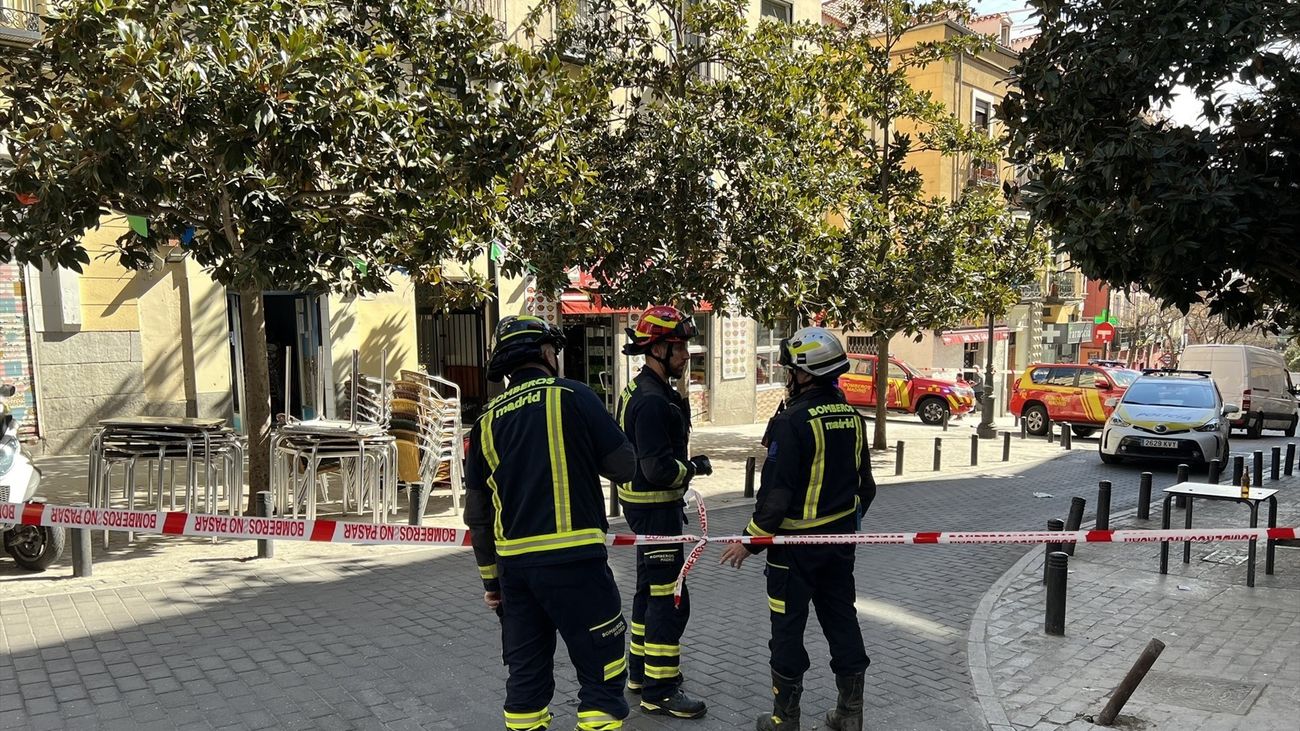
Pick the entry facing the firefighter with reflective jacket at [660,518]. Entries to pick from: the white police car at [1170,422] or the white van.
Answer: the white police car

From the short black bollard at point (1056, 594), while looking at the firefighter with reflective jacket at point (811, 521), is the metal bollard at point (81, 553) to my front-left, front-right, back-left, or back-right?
front-right

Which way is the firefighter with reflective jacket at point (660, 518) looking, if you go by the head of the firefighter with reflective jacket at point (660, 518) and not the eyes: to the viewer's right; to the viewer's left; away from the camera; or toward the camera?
to the viewer's right

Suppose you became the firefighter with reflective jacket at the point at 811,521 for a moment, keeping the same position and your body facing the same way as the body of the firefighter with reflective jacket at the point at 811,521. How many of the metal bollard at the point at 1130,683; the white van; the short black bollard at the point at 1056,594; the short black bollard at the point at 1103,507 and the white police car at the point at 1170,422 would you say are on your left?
0

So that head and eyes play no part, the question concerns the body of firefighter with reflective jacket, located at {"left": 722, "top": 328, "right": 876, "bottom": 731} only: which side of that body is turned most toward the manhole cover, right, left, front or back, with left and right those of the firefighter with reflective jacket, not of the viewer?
right

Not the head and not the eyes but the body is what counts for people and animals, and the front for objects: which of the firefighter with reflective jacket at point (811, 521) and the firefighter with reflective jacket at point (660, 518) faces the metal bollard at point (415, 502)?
the firefighter with reflective jacket at point (811, 521)

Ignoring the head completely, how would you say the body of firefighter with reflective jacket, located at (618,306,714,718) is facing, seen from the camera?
to the viewer's right

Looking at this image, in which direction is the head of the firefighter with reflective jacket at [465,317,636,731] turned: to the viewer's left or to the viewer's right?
to the viewer's right

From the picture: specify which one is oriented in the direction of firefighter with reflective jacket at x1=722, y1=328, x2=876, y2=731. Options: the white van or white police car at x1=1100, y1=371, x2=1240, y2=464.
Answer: the white police car

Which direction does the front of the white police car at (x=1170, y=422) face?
toward the camera

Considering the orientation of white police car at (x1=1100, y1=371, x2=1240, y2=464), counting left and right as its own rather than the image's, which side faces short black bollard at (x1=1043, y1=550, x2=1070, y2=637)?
front

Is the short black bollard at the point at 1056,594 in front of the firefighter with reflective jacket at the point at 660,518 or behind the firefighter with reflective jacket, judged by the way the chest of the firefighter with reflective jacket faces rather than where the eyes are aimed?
in front

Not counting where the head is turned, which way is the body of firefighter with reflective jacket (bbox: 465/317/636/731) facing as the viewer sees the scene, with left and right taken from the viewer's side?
facing away from the viewer and to the right of the viewer

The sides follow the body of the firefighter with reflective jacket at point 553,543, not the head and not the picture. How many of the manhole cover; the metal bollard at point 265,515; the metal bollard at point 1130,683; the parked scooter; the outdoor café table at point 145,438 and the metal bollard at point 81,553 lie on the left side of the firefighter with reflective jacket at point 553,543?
4
